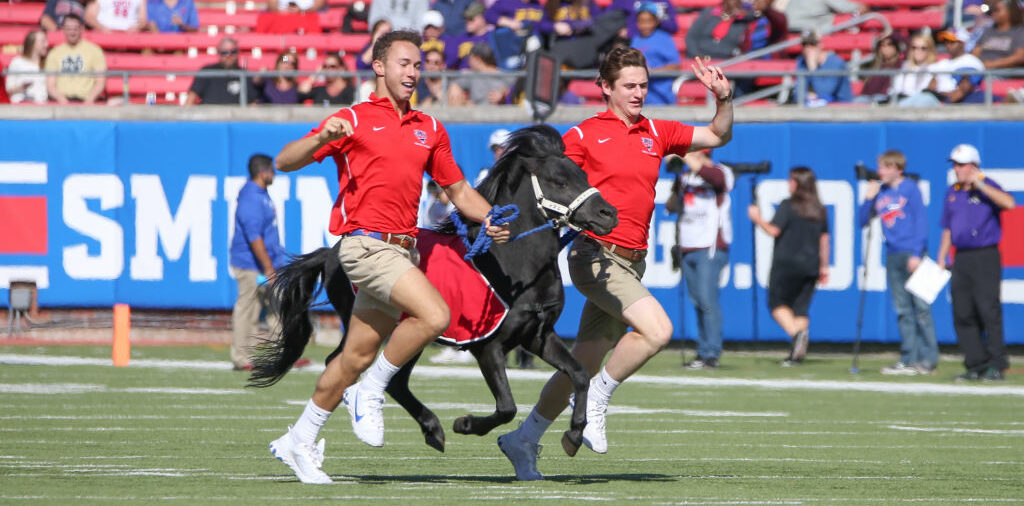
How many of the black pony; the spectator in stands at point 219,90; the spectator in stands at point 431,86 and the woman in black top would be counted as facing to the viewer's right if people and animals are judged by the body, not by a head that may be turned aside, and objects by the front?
1

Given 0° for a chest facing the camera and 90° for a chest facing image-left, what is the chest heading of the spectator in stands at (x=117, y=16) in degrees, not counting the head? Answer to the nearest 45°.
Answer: approximately 0°

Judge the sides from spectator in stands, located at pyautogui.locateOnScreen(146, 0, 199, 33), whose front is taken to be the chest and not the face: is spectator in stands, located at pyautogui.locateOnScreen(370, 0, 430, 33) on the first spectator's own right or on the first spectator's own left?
on the first spectator's own left

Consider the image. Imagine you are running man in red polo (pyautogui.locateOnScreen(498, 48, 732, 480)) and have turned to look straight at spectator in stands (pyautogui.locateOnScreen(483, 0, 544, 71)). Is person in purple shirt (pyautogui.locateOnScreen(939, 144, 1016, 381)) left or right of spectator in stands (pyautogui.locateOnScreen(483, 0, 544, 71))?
right

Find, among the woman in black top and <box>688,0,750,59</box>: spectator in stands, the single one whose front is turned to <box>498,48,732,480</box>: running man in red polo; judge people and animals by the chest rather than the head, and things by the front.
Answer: the spectator in stands

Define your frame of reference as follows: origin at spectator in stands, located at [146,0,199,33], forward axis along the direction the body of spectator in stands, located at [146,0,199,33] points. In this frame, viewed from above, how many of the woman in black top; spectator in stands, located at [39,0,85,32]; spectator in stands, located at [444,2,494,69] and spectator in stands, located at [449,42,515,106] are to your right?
1

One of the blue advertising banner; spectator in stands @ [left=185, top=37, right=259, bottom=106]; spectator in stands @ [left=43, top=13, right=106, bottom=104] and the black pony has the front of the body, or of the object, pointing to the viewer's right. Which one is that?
the black pony

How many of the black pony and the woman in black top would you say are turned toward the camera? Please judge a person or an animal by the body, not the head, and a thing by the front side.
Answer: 0

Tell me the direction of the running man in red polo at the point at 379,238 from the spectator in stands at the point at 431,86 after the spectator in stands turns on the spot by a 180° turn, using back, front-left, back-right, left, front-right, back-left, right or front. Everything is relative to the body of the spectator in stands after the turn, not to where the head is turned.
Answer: back

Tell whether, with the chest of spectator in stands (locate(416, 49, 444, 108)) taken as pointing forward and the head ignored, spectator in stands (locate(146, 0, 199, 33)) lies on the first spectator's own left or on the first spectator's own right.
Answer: on the first spectator's own right

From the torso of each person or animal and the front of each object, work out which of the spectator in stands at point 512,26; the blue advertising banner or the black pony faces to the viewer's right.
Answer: the black pony

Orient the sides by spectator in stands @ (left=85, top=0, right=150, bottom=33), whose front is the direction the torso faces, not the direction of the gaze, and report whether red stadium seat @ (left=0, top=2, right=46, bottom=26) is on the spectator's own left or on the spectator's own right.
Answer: on the spectator's own right

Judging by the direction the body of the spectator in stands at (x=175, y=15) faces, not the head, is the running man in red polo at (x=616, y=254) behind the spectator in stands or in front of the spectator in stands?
in front

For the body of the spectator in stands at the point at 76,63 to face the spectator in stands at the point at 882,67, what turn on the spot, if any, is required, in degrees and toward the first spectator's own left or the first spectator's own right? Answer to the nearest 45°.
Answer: approximately 45° to the first spectator's own left

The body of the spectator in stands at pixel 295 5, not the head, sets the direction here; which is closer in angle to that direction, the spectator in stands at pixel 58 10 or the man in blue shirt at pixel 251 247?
the man in blue shirt

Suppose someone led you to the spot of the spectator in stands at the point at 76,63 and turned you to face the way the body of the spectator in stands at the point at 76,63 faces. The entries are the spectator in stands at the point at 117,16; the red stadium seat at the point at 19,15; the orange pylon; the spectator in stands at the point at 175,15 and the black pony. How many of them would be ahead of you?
2

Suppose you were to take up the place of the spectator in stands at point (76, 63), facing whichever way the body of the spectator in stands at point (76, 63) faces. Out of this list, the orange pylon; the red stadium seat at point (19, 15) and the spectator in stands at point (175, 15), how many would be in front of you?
1

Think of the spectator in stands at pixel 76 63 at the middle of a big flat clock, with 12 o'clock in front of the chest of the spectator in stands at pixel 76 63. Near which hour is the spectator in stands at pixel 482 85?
the spectator in stands at pixel 482 85 is roughly at 10 o'clock from the spectator in stands at pixel 76 63.
